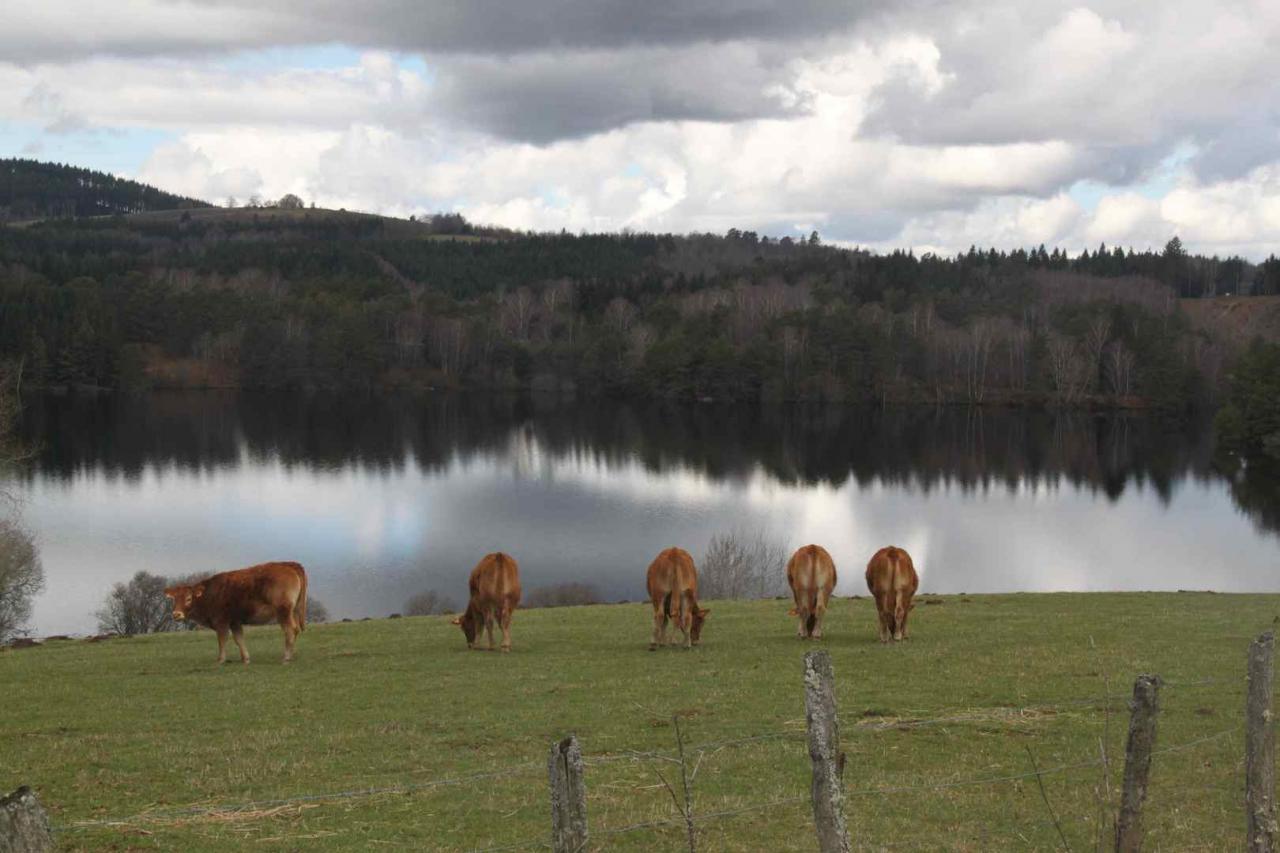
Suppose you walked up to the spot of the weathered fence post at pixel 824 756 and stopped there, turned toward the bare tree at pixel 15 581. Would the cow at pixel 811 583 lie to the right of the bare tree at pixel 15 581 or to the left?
right

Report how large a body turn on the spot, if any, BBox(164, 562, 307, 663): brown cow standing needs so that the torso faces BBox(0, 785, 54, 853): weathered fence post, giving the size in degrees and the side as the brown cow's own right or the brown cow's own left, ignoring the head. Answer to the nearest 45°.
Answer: approximately 90° to the brown cow's own left

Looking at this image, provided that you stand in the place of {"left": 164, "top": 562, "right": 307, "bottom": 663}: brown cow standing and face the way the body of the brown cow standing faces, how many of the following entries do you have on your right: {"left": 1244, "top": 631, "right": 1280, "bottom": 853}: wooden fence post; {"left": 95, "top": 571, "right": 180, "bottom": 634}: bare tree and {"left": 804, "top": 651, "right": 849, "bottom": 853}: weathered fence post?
1

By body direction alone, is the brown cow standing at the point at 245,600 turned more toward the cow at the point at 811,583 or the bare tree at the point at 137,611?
the bare tree

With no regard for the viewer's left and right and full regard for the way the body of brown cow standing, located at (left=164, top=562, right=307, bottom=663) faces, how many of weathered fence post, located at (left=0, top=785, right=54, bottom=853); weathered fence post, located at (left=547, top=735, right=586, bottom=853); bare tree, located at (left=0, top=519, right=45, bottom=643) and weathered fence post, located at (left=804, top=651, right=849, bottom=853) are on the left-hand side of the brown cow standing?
3

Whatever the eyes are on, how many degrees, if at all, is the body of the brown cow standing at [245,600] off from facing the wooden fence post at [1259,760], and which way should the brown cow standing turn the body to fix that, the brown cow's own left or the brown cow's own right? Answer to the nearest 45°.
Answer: approximately 90° to the brown cow's own left

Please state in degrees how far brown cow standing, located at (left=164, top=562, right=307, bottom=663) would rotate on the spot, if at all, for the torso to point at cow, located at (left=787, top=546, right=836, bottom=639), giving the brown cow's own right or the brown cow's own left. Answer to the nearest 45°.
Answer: approximately 180°

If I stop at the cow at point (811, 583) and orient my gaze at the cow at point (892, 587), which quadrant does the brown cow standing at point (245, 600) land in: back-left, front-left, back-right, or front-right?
back-right

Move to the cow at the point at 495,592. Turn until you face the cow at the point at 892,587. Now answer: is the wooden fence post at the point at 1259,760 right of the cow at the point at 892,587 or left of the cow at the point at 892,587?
right

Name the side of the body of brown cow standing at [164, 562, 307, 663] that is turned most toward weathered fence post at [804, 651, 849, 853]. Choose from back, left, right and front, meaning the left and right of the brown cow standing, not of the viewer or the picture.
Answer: left

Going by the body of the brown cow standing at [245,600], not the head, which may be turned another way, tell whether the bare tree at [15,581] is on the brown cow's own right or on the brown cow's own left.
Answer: on the brown cow's own right

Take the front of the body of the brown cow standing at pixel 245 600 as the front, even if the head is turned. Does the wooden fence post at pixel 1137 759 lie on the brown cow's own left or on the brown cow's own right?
on the brown cow's own left

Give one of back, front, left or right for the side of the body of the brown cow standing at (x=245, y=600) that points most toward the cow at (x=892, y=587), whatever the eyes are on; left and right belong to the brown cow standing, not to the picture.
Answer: back

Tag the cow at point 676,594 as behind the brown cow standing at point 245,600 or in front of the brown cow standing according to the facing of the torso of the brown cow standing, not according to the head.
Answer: behind

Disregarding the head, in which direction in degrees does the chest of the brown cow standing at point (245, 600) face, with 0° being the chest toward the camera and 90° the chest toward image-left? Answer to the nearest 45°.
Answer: approximately 90°

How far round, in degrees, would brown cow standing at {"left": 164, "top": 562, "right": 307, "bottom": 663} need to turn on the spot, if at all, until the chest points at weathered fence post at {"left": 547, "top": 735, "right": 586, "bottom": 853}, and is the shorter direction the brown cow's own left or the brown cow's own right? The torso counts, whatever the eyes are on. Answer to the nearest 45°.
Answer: approximately 90° to the brown cow's own left

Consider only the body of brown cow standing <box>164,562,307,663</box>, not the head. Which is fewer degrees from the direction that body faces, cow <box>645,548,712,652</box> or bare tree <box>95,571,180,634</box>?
the bare tree
